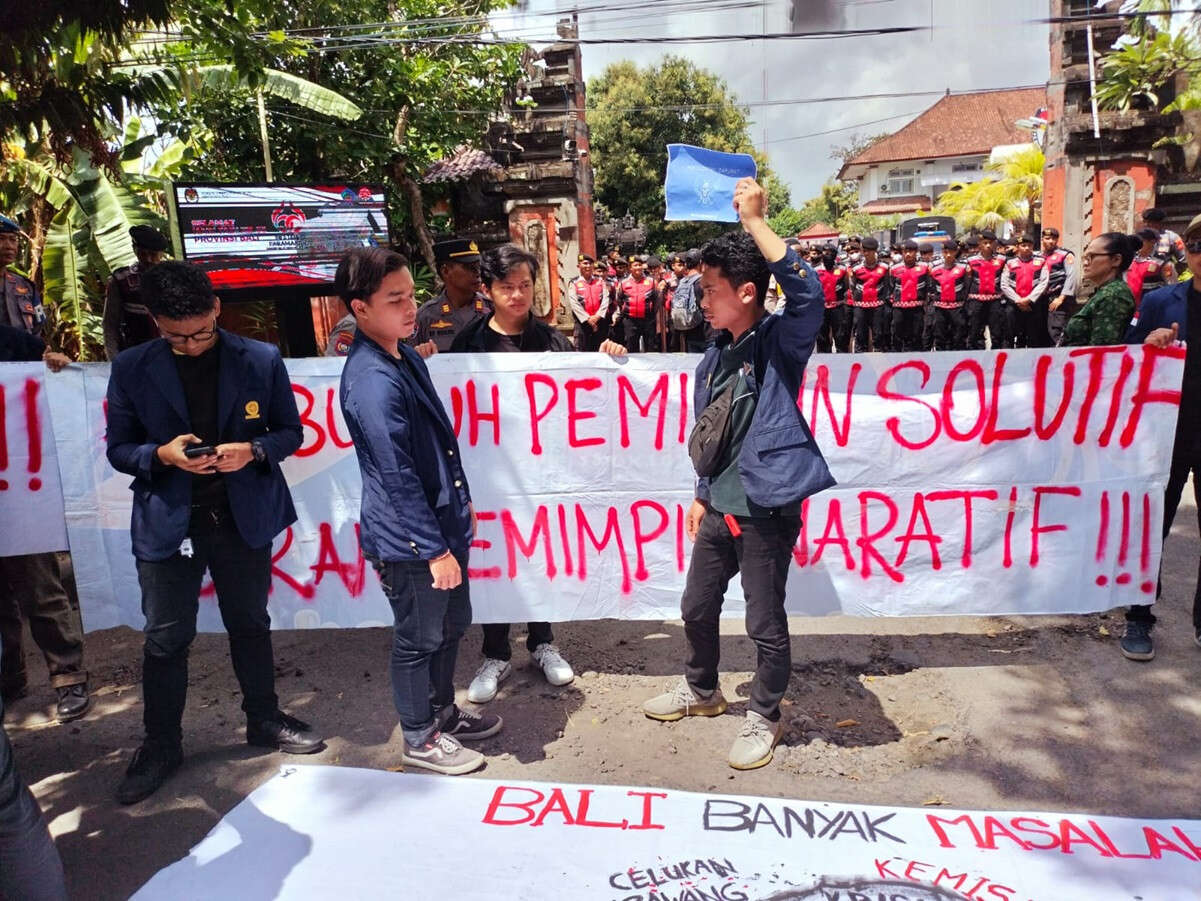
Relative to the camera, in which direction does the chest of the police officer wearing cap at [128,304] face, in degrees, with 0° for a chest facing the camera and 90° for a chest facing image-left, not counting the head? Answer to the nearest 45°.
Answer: approximately 315°

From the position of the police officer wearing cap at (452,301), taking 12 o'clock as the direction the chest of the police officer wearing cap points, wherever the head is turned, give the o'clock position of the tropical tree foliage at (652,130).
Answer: The tropical tree foliage is roughly at 8 o'clock from the police officer wearing cap.

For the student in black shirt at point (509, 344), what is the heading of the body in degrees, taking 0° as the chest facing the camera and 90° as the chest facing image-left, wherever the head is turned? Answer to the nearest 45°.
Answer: approximately 0°

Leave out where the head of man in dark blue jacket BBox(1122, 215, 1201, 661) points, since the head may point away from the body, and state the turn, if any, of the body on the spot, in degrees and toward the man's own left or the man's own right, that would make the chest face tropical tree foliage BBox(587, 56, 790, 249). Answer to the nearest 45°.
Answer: approximately 135° to the man's own right

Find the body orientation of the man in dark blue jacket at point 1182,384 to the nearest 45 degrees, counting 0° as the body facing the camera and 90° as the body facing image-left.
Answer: approximately 0°

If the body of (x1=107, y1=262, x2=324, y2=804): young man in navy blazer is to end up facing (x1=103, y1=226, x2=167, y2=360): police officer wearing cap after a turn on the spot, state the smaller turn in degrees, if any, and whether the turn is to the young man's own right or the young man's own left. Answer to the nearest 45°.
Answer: approximately 180°

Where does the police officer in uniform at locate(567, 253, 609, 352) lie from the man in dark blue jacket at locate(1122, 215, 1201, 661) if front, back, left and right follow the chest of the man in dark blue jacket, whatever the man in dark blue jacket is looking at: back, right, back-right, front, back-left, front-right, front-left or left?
back-right
